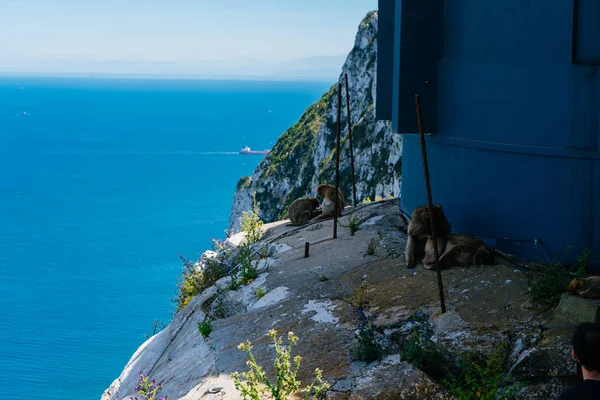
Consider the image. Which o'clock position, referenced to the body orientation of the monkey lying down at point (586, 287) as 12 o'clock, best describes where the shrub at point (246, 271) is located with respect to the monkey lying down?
The shrub is roughly at 1 o'clock from the monkey lying down.

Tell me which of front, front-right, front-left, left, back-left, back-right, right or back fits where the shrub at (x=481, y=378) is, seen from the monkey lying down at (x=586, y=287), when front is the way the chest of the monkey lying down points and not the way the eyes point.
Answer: front-left

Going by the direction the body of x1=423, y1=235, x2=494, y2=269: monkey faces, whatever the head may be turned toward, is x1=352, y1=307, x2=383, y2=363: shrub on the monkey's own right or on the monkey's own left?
on the monkey's own left

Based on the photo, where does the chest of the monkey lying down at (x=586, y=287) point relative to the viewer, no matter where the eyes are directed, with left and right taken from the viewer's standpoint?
facing to the left of the viewer

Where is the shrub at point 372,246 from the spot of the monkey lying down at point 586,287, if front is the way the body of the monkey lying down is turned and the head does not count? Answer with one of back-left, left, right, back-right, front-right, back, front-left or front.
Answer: front-right

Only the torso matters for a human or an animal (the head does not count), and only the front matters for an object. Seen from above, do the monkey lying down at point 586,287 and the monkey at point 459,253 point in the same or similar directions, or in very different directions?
same or similar directions

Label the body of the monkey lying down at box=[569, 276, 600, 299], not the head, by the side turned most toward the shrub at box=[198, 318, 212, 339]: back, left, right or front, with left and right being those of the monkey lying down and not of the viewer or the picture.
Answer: front

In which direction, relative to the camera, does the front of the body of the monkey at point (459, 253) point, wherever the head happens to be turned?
to the viewer's left

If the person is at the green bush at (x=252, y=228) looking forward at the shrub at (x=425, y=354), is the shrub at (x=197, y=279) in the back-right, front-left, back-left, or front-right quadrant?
front-right

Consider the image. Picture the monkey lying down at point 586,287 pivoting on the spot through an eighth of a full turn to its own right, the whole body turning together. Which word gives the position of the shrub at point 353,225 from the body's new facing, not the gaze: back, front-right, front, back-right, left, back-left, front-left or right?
front
